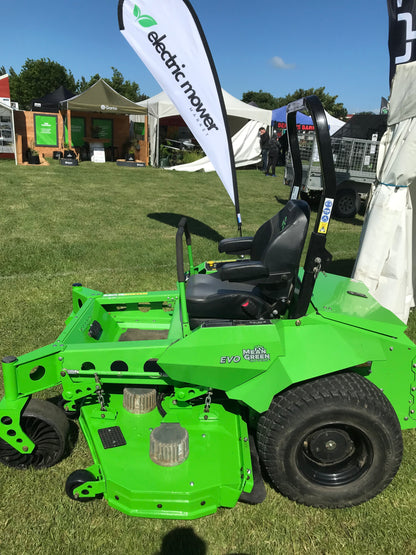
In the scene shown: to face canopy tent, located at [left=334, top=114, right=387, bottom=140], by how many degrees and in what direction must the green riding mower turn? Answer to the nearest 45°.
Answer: approximately 90° to its right

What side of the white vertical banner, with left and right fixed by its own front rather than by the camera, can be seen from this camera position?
front

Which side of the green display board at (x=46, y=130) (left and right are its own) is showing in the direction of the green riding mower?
front

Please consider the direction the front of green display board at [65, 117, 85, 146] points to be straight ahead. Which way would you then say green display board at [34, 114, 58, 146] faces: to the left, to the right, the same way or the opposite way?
the same way

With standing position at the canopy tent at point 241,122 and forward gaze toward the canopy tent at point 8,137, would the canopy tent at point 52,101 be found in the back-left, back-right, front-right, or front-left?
front-right

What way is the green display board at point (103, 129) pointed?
toward the camera

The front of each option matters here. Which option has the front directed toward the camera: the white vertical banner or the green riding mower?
the white vertical banner

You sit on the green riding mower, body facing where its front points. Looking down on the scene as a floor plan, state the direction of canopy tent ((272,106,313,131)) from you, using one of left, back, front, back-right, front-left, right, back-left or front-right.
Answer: right

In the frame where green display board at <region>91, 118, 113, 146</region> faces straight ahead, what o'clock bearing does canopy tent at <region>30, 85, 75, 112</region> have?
The canopy tent is roughly at 5 o'clock from the green display board.

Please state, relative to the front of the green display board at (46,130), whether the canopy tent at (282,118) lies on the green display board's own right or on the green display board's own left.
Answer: on the green display board's own left

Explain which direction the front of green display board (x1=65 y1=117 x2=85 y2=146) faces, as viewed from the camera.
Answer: facing the viewer

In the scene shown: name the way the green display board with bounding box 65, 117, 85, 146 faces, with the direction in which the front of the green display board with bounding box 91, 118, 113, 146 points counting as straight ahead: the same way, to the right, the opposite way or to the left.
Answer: the same way

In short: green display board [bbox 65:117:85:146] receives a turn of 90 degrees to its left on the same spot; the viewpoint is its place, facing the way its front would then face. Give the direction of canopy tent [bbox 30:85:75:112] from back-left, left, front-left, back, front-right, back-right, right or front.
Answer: left

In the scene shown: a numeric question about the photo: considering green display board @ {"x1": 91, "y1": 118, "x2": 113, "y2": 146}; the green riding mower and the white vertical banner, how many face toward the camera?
2

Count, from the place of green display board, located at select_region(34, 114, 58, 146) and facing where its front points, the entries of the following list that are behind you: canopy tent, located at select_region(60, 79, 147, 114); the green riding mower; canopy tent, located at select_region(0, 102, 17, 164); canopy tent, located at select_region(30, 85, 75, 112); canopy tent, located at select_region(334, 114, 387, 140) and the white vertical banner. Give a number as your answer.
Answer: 1
